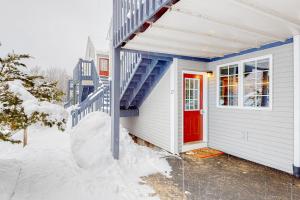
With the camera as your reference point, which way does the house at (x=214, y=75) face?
facing the viewer and to the left of the viewer
